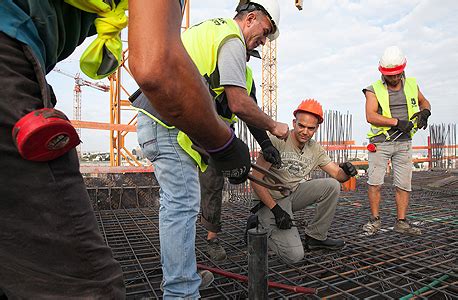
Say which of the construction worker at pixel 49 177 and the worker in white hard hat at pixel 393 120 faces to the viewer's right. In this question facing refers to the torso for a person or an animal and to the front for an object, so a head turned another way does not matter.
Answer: the construction worker

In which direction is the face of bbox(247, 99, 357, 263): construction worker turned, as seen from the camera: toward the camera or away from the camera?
toward the camera

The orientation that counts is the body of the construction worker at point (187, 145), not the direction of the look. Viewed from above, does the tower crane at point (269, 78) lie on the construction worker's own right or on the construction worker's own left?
on the construction worker's own left

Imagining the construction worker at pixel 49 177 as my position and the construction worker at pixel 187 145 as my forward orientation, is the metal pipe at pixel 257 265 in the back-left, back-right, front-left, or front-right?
front-right

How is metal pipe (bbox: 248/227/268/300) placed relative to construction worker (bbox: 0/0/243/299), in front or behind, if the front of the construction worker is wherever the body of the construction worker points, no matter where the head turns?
in front

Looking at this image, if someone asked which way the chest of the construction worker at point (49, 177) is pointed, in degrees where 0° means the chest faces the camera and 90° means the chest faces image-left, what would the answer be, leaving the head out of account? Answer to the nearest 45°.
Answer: approximately 270°

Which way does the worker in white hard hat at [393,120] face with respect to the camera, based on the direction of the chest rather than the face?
toward the camera

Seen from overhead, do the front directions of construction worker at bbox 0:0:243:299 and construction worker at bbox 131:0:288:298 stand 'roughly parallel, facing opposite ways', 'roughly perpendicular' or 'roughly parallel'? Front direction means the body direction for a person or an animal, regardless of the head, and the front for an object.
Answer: roughly parallel

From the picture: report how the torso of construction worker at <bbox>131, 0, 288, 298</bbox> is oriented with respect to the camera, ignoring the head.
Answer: to the viewer's right

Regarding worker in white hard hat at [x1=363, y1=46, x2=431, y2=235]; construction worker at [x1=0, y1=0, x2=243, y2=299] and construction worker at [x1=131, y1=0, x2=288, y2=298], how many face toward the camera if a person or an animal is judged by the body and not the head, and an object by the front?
1

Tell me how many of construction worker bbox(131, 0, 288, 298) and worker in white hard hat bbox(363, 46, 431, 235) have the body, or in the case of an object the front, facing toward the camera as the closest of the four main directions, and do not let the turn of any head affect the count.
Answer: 1
